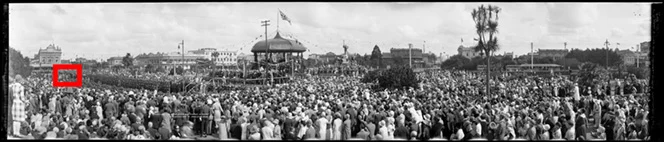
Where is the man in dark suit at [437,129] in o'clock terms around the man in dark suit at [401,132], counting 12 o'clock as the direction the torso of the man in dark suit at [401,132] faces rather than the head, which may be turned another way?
the man in dark suit at [437,129] is roughly at 2 o'clock from the man in dark suit at [401,132].

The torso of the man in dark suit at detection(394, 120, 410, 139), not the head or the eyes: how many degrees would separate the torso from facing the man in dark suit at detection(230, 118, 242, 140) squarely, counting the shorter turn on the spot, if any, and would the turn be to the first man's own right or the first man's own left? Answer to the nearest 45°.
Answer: approximately 90° to the first man's own left

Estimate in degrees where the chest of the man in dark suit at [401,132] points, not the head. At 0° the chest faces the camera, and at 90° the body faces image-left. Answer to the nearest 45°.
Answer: approximately 180°

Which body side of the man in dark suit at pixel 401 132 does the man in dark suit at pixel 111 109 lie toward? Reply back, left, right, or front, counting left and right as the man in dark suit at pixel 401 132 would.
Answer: left

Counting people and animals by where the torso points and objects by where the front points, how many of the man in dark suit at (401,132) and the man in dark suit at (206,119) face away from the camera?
2

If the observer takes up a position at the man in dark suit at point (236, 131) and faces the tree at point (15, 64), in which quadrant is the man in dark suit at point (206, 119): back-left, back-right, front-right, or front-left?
front-right

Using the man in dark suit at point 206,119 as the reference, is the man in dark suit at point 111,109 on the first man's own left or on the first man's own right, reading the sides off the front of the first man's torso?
on the first man's own left

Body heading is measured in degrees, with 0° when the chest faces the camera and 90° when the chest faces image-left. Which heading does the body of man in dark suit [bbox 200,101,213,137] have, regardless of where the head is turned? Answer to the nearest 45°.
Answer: approximately 180°
